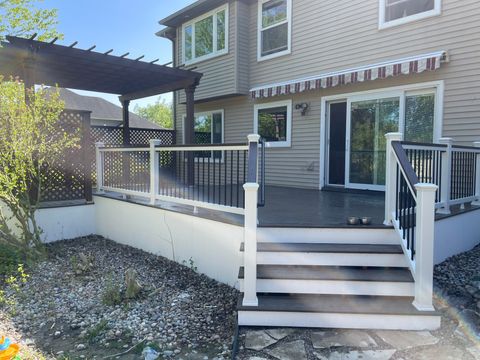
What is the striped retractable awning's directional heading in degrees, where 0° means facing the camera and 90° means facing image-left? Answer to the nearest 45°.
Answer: approximately 45°

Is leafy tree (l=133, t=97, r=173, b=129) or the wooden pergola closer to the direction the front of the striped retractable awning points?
the wooden pergola

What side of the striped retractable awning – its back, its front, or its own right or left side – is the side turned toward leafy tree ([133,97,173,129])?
right

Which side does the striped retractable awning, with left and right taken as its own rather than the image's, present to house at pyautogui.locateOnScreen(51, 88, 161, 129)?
right

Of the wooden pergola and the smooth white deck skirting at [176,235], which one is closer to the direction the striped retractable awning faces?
the smooth white deck skirting
